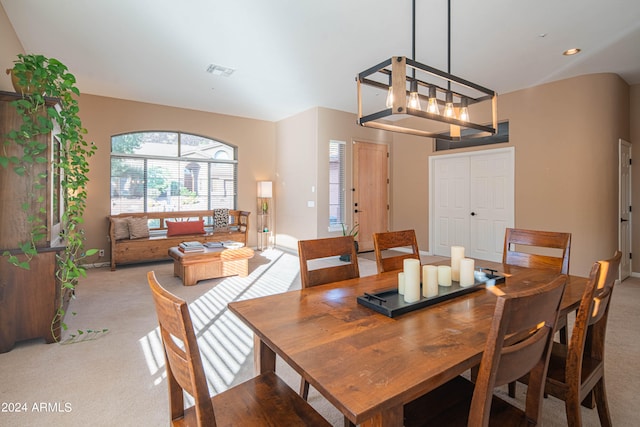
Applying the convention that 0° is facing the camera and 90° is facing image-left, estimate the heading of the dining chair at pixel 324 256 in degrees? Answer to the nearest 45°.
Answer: approximately 315°

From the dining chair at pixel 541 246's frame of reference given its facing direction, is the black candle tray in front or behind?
in front

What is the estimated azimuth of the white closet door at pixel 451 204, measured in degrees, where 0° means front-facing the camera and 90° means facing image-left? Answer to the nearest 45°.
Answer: approximately 0°

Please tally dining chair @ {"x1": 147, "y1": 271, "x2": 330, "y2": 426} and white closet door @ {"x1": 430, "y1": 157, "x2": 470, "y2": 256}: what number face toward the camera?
1

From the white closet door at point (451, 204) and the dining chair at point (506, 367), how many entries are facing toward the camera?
1

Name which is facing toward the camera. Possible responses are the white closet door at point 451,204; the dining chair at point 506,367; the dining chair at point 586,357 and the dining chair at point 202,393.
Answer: the white closet door

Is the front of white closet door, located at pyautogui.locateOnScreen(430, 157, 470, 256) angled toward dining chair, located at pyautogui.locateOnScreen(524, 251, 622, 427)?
yes

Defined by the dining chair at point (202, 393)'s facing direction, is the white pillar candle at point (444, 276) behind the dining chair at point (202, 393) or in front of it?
in front

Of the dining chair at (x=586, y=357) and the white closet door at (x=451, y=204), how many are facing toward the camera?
1

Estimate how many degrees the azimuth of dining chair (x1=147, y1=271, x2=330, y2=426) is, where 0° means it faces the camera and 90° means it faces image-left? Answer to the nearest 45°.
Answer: approximately 225°

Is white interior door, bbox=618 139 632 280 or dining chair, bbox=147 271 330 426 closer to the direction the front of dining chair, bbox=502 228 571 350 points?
the dining chair

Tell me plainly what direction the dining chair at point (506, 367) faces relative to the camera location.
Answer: facing away from the viewer and to the left of the viewer

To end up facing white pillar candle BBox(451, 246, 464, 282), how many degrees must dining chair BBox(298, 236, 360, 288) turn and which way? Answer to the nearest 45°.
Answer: approximately 45° to its left
